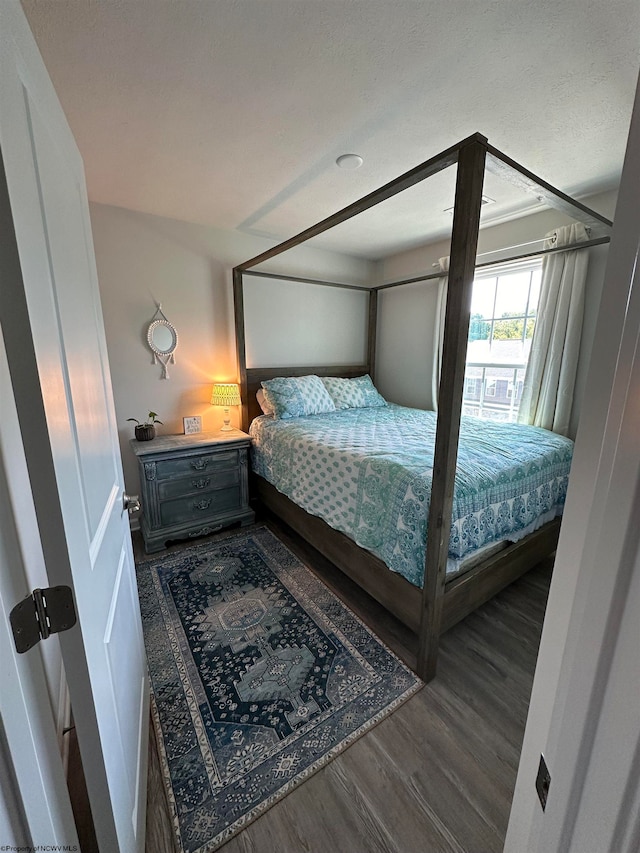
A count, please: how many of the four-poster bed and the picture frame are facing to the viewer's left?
0

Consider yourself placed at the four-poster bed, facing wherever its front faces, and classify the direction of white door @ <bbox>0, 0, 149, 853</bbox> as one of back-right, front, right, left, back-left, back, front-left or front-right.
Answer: right

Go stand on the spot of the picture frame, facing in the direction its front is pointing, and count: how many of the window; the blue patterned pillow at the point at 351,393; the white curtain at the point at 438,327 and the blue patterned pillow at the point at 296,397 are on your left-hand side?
4

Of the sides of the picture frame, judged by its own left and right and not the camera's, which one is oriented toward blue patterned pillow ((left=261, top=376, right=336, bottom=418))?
left

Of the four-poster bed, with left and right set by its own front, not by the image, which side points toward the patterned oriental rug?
right

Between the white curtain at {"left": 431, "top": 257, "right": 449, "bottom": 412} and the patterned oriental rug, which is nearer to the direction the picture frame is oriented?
the patterned oriental rug

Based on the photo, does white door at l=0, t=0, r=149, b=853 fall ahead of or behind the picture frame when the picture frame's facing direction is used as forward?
ahead

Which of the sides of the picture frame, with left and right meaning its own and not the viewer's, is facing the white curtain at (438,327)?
left

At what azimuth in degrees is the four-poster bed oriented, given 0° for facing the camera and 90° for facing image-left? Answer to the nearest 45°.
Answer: approximately 315°

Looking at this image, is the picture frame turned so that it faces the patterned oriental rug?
yes

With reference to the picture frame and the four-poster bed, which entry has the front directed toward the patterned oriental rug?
the picture frame

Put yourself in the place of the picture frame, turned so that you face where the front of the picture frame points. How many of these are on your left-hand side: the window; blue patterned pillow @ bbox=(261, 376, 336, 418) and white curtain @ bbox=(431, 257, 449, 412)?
3
